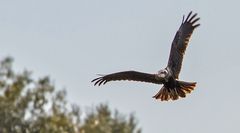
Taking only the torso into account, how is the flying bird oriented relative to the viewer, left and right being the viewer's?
facing the viewer and to the left of the viewer
